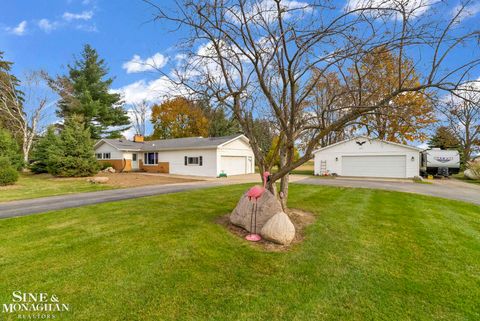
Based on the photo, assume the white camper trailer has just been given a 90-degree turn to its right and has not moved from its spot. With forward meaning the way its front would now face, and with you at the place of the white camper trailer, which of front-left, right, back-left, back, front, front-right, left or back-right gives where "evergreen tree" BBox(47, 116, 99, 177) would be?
front-left

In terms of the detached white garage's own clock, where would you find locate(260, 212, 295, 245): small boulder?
The small boulder is roughly at 12 o'clock from the detached white garage.

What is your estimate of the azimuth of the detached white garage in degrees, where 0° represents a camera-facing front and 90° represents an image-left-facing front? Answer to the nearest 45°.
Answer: approximately 0°

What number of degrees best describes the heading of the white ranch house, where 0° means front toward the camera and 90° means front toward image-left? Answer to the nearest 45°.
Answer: approximately 45°
